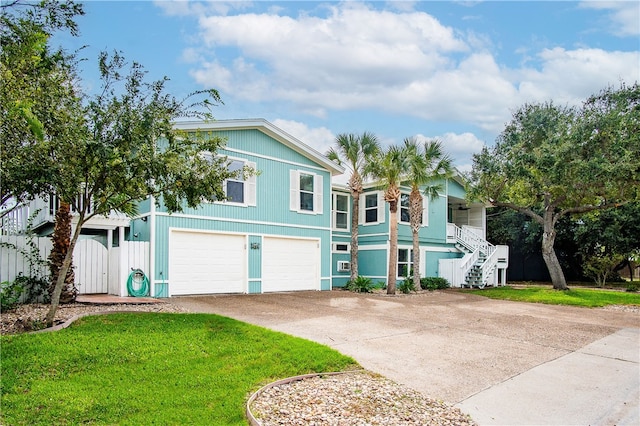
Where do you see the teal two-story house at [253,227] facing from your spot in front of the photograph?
facing the viewer and to the right of the viewer

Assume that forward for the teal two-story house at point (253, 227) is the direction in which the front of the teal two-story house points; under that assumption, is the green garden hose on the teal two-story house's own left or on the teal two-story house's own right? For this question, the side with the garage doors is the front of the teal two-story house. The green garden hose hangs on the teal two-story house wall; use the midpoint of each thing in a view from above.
on the teal two-story house's own right

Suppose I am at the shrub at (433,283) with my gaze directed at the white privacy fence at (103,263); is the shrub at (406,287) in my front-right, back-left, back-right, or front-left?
front-left

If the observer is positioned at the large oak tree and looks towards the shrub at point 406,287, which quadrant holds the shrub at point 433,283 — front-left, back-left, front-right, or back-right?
front-right

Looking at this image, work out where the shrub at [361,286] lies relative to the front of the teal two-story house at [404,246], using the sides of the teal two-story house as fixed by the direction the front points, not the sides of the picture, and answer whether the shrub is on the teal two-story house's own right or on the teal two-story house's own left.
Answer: on the teal two-story house's own right

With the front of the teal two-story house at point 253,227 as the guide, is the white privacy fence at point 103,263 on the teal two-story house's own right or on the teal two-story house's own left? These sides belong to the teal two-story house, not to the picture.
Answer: on the teal two-story house's own right

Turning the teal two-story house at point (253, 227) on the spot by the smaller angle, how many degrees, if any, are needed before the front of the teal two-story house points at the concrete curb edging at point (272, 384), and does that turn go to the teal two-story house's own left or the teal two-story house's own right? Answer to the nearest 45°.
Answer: approximately 45° to the teal two-story house's own right
